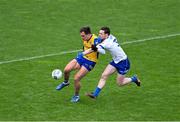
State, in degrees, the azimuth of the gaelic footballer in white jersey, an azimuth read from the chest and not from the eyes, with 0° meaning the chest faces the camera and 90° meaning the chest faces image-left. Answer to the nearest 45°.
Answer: approximately 90°

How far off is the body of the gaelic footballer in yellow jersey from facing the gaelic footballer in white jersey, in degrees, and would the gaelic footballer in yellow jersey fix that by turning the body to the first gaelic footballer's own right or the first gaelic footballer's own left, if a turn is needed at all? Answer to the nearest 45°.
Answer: approximately 135° to the first gaelic footballer's own left

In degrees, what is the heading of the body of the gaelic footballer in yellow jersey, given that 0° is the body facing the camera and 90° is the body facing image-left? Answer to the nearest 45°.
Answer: approximately 45°

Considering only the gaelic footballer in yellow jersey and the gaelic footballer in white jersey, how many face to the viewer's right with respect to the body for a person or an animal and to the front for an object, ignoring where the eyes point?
0

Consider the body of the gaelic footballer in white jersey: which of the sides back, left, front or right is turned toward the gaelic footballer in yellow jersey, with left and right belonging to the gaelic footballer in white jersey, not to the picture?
front
